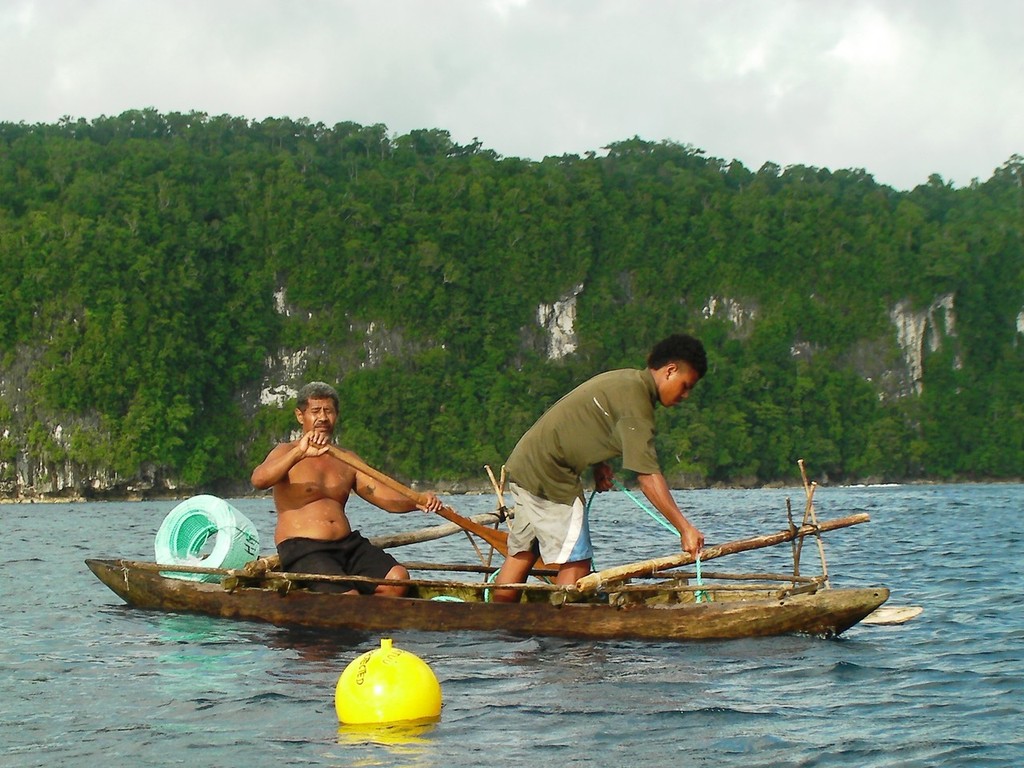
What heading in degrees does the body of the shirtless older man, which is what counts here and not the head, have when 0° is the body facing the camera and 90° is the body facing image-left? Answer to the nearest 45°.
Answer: approximately 315°
